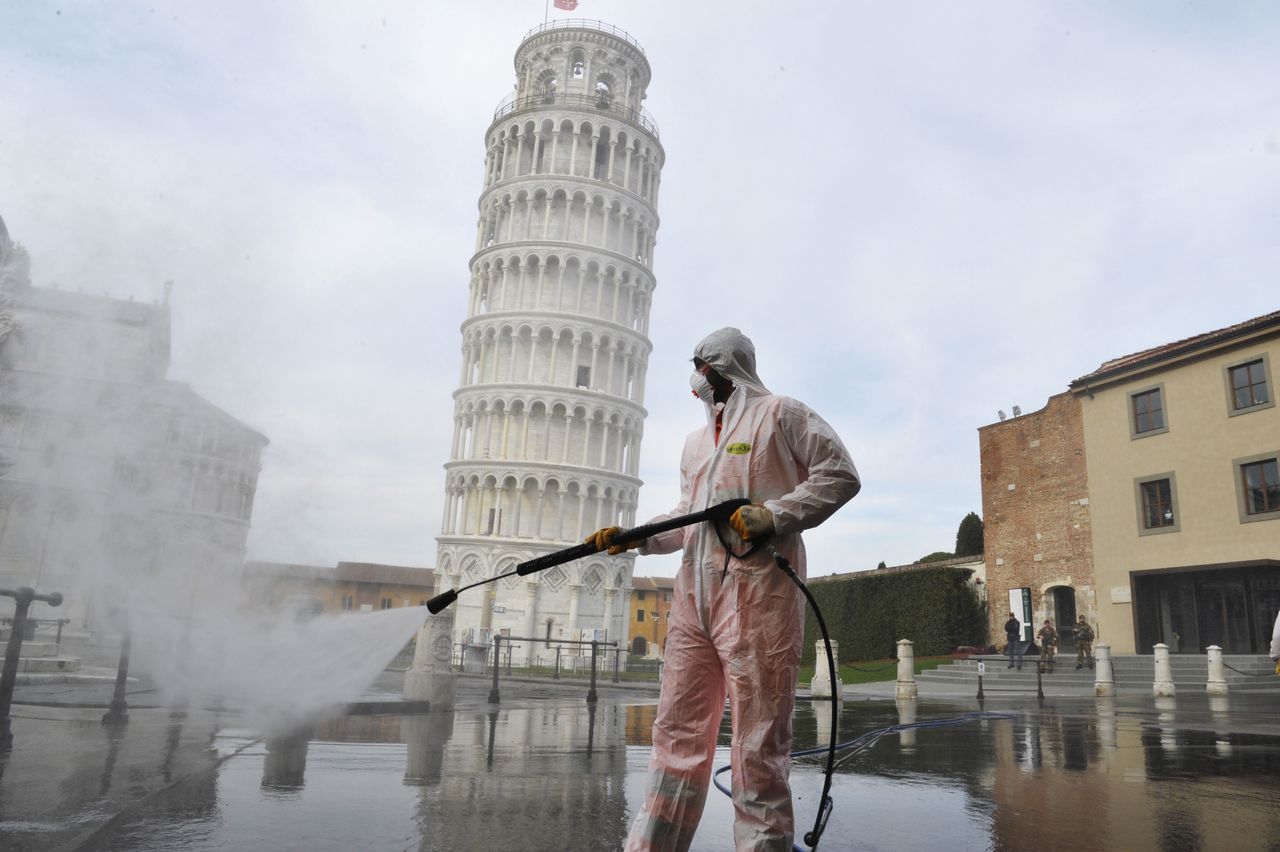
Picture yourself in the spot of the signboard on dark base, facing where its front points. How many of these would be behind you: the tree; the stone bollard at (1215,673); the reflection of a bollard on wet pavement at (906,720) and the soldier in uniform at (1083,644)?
1

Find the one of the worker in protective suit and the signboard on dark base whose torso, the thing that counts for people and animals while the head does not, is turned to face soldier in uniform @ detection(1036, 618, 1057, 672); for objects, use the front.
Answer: the signboard on dark base

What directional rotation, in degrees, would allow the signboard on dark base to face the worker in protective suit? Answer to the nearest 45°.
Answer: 0° — it already faces them

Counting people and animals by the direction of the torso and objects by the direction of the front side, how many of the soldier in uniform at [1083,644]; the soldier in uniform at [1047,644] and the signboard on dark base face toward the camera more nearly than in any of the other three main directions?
3

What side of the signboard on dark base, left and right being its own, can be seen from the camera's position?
front

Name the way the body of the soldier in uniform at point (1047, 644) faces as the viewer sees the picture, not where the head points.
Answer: toward the camera

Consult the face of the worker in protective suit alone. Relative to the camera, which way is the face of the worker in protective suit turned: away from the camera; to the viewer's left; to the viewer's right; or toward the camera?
to the viewer's left

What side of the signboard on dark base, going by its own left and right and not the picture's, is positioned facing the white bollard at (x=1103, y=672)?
front

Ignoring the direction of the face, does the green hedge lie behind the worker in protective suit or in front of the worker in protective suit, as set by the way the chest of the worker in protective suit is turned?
behind

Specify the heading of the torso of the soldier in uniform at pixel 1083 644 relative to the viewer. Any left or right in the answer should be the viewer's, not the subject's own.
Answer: facing the viewer

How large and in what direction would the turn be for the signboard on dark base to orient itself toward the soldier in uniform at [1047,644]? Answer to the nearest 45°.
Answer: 0° — it already faces them

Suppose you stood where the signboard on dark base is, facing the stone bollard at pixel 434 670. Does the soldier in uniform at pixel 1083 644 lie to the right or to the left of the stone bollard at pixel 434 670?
left

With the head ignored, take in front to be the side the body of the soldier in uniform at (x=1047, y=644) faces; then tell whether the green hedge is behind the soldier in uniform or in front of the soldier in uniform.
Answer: behind

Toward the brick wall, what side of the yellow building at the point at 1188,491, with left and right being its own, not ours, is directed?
right

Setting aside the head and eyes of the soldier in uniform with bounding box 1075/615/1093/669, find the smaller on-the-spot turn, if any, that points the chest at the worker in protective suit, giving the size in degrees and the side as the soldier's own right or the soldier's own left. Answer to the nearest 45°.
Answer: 0° — they already face them
